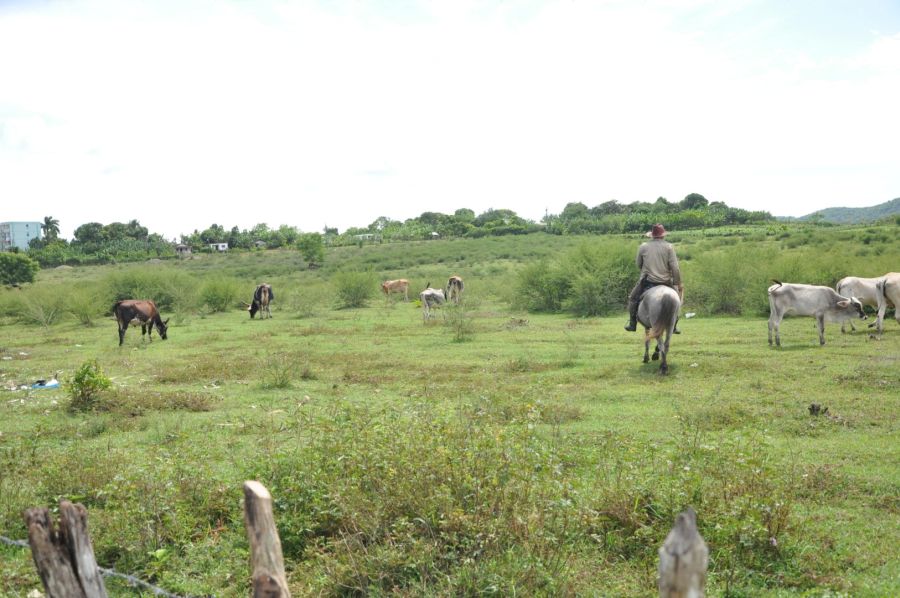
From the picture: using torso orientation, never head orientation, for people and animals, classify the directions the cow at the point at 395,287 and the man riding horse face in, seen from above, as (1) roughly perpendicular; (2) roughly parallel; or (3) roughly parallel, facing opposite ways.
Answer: roughly perpendicular

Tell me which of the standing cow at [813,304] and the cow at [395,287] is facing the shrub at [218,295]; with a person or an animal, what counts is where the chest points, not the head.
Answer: the cow

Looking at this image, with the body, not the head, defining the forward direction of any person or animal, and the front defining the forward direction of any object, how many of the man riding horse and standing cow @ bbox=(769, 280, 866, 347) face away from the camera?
1

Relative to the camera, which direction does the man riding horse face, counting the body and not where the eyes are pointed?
away from the camera

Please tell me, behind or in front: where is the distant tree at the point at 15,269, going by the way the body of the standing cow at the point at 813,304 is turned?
behind

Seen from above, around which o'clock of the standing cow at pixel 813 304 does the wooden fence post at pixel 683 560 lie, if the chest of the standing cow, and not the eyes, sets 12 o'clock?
The wooden fence post is roughly at 3 o'clock from the standing cow.

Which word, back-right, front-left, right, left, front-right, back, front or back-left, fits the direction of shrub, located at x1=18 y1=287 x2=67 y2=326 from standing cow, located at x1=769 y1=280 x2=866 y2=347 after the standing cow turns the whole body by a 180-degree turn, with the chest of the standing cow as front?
front

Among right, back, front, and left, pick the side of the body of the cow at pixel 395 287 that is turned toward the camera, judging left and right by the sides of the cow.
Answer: left

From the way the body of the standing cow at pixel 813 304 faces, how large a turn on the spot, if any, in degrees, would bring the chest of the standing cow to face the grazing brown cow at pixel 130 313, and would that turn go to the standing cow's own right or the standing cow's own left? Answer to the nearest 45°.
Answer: approximately 180°

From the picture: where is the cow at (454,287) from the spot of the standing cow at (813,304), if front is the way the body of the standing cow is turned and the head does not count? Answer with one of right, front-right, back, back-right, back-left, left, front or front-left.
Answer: back-left

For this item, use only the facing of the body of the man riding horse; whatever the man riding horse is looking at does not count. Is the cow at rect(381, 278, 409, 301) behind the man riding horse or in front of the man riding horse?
in front

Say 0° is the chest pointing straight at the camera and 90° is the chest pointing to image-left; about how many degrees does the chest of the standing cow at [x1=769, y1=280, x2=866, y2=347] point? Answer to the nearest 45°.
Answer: approximately 270°

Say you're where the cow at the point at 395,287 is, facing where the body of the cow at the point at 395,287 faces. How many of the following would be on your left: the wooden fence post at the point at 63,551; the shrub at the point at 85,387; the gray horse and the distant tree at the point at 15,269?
3

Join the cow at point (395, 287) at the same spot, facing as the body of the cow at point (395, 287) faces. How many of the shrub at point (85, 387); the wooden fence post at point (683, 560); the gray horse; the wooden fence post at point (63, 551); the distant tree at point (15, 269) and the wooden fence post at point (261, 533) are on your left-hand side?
5

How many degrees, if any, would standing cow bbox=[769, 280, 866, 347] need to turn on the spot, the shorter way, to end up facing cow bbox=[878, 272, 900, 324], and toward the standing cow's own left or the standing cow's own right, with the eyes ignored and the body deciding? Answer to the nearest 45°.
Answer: approximately 45° to the standing cow's own left

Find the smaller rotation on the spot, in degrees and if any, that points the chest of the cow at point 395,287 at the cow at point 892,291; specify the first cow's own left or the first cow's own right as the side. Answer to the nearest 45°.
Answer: approximately 135° to the first cow's own left

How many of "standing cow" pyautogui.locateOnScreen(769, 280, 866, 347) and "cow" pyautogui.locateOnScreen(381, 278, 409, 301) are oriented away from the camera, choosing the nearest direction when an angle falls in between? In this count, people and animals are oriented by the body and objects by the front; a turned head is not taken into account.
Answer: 0
